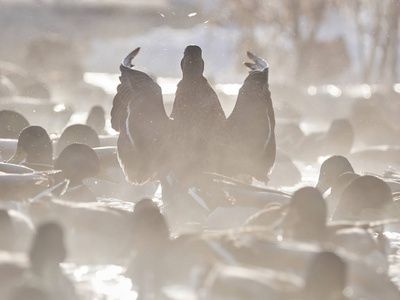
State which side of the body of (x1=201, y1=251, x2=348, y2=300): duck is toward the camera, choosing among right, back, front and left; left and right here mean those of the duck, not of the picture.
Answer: right

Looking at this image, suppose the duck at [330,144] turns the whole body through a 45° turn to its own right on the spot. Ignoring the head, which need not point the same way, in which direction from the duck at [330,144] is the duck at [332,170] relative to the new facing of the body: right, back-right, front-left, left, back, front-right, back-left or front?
front-right

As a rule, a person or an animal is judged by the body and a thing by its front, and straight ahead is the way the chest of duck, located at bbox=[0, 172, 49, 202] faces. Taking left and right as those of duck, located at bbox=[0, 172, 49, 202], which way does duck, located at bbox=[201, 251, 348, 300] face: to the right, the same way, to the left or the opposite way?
the opposite way

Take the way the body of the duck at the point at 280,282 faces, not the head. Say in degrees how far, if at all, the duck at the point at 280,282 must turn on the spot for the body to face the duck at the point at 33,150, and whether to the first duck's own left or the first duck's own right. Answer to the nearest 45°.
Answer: approximately 135° to the first duck's own left

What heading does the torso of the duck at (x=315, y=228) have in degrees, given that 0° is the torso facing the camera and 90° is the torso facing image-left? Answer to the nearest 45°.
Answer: approximately 90°

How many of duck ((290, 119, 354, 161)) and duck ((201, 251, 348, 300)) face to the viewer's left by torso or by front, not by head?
0

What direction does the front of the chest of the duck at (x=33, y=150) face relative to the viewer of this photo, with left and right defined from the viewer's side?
facing to the left of the viewer

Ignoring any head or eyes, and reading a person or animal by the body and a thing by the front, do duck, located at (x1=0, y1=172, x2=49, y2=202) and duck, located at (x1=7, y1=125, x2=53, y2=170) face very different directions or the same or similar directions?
same or similar directions

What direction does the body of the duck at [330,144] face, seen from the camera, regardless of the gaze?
to the viewer's right
